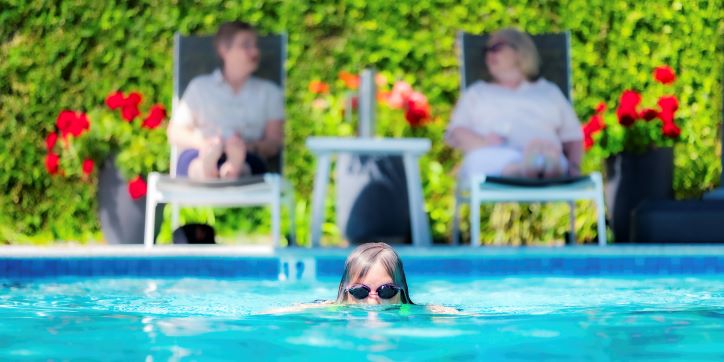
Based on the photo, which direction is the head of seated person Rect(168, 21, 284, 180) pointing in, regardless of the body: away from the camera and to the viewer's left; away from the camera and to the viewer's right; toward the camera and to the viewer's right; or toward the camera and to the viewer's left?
toward the camera and to the viewer's right

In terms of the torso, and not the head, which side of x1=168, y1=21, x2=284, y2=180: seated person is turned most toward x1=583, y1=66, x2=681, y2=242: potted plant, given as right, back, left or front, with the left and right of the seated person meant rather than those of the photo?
left

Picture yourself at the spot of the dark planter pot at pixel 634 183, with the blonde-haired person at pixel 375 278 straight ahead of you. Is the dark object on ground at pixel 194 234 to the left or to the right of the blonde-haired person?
right

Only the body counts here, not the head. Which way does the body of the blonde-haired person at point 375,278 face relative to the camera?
toward the camera

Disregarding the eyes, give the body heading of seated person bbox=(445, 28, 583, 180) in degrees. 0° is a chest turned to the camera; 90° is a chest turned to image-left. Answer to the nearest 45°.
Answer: approximately 0°

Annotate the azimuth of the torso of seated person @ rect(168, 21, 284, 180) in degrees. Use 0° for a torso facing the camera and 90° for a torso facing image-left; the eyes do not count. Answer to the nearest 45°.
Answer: approximately 0°

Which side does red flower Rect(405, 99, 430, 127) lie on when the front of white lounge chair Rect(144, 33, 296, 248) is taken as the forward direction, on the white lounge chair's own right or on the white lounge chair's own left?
on the white lounge chair's own left

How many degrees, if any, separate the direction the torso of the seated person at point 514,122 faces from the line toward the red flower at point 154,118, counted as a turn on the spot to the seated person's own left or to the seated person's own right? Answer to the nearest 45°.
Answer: approximately 90° to the seated person's own right

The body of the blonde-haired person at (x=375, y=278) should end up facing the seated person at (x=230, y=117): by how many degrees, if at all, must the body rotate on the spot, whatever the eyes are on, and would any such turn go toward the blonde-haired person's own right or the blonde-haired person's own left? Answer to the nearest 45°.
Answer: approximately 180°

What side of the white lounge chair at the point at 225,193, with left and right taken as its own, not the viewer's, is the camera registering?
front

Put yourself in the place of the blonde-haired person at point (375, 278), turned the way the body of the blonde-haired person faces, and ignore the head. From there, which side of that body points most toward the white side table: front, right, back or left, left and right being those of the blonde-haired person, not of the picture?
back

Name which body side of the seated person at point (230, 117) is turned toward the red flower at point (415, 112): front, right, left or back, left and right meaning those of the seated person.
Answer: left

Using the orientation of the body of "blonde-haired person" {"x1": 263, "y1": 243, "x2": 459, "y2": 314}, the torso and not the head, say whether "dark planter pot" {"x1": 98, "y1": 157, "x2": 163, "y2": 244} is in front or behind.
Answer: behind
